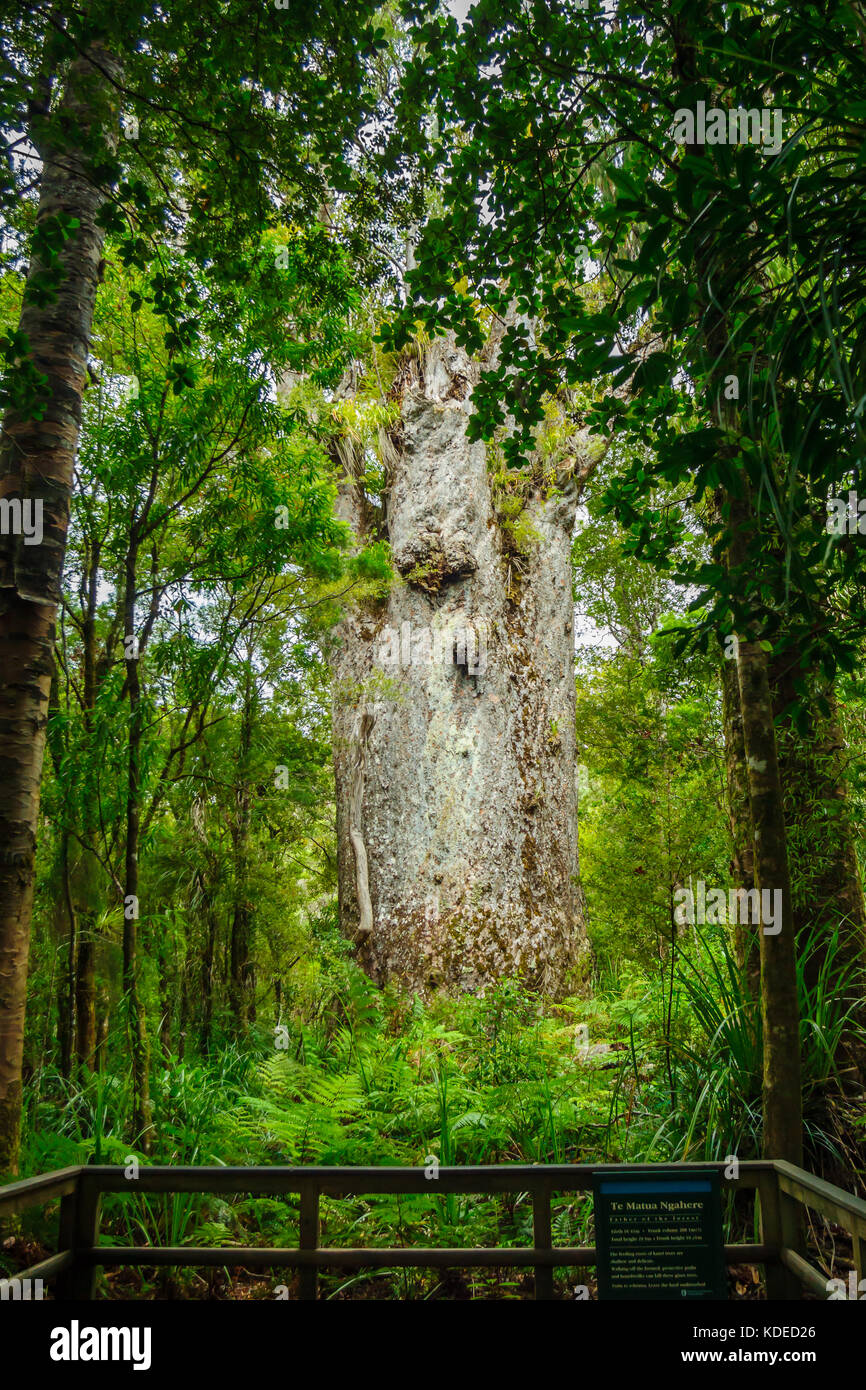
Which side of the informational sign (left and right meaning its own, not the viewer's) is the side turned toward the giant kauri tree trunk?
back

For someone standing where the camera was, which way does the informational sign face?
facing the viewer

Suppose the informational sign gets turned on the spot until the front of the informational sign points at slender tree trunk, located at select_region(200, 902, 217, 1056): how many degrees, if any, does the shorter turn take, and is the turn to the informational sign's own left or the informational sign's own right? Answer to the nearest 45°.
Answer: approximately 135° to the informational sign's own right

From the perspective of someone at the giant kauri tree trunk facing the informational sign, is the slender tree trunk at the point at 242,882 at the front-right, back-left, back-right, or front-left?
front-right

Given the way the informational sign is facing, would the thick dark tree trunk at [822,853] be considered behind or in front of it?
behind
